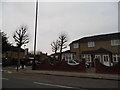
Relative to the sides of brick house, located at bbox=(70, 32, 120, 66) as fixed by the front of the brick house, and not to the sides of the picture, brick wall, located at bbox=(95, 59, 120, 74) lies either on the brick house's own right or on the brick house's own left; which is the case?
on the brick house's own left

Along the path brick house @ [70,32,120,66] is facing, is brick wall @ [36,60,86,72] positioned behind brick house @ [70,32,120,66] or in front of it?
in front

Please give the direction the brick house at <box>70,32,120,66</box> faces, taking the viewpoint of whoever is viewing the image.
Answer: facing the viewer and to the left of the viewer

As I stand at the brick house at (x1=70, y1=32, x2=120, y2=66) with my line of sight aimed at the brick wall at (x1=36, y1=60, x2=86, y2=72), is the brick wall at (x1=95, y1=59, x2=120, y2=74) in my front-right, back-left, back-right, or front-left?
front-left
